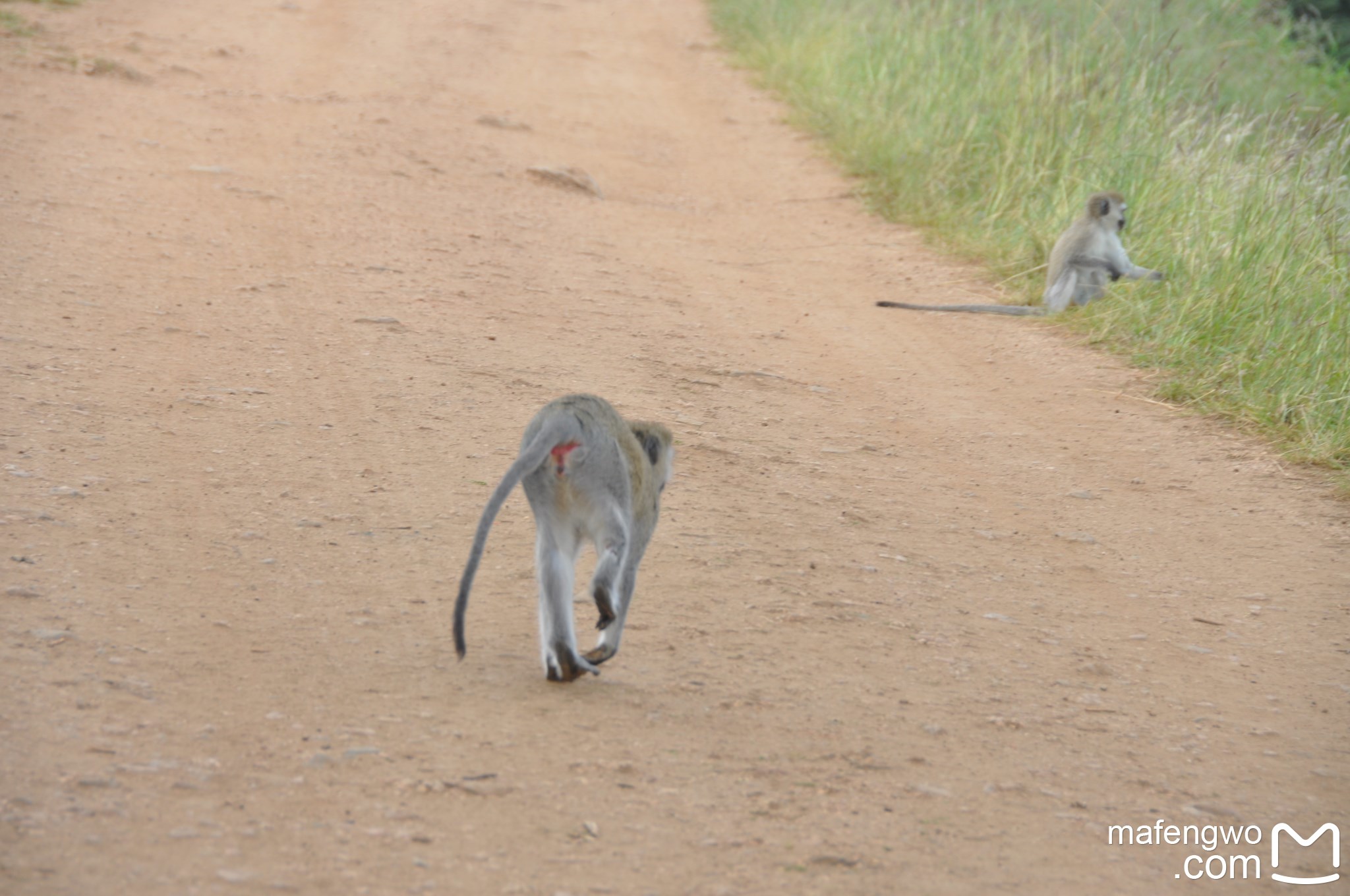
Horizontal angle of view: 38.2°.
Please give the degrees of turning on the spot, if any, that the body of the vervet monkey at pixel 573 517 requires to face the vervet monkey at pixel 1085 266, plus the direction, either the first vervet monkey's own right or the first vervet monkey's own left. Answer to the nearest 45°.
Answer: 0° — it already faces it

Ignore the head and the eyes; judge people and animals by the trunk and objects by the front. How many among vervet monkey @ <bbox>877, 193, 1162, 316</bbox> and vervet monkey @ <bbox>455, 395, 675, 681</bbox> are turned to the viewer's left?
0

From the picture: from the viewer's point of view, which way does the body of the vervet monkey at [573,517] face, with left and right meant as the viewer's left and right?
facing away from the viewer and to the right of the viewer

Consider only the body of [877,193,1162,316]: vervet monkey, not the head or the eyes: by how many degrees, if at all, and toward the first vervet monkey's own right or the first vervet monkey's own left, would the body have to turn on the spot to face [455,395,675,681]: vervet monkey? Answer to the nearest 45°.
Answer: approximately 90° to the first vervet monkey's own right

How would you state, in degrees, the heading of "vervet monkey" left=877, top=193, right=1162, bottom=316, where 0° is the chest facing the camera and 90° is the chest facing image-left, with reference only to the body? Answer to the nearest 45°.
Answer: approximately 270°
